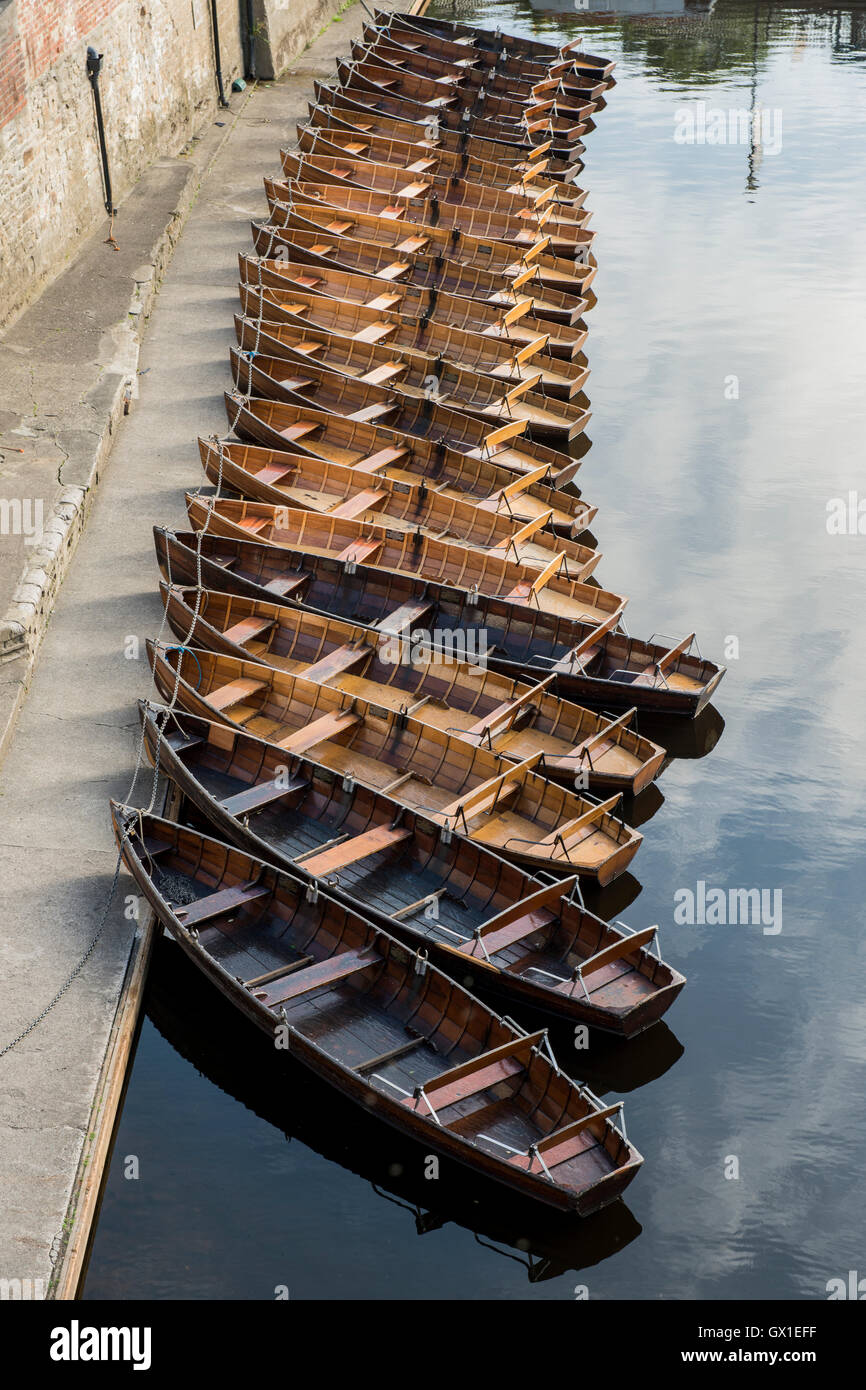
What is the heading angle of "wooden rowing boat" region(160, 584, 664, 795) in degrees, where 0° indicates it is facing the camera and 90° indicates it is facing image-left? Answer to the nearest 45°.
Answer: approximately 135°

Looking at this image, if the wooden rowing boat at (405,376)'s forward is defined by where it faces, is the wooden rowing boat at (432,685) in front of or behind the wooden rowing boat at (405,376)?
behind

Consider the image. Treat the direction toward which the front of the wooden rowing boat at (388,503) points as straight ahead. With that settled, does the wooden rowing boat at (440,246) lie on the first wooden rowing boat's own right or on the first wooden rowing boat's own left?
on the first wooden rowing boat's own right

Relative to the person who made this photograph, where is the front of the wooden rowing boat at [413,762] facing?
facing away from the viewer and to the left of the viewer

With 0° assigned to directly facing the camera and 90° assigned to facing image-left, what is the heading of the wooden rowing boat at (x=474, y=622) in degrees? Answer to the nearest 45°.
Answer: approximately 135°

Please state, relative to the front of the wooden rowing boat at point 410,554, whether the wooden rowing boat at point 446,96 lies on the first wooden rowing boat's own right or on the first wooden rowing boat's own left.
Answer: on the first wooden rowing boat's own right

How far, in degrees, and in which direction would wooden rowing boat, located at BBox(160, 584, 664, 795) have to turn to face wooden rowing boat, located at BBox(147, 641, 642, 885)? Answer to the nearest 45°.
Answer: approximately 135° to its left

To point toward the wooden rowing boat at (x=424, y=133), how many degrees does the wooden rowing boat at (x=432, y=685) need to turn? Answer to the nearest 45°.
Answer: approximately 45° to its right

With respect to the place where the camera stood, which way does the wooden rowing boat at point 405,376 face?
facing away from the viewer and to the left of the viewer

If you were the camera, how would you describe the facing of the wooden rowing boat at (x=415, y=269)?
facing away from the viewer and to the left of the viewer
